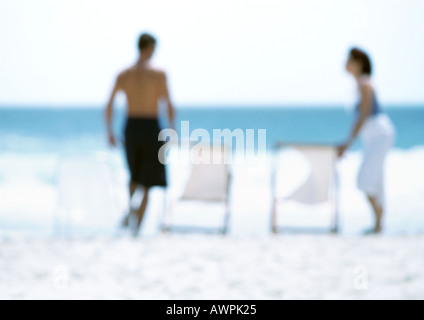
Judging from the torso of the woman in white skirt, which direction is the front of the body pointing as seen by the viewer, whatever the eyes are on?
to the viewer's left

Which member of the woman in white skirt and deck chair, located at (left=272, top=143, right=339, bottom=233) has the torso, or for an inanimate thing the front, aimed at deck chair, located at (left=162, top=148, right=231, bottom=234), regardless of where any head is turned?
the woman in white skirt

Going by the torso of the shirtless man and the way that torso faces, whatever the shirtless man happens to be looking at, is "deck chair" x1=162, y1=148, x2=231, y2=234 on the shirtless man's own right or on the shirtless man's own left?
on the shirtless man's own right

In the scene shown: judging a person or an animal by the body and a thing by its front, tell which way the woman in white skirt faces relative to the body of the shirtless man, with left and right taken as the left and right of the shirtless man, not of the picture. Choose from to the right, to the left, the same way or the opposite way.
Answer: to the left

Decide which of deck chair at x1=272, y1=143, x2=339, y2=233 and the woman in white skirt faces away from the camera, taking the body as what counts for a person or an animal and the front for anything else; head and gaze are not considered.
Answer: the deck chair

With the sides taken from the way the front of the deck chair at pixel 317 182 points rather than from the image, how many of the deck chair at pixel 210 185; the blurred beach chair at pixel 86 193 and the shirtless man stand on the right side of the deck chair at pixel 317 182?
0

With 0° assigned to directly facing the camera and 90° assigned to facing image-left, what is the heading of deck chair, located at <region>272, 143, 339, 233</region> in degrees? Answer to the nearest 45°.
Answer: approximately 180°

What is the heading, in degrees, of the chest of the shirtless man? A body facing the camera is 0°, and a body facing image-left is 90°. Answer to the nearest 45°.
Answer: approximately 180°

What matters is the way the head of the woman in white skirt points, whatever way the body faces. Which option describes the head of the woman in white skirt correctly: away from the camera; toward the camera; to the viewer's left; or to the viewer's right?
to the viewer's left

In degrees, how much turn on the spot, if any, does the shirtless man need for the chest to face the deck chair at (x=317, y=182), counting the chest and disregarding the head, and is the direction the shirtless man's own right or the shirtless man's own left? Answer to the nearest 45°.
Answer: approximately 90° to the shirtless man's own right

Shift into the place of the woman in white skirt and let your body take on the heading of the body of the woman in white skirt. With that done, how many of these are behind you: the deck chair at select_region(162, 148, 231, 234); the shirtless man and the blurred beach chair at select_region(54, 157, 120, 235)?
0

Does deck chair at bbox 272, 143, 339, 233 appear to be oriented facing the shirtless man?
no
